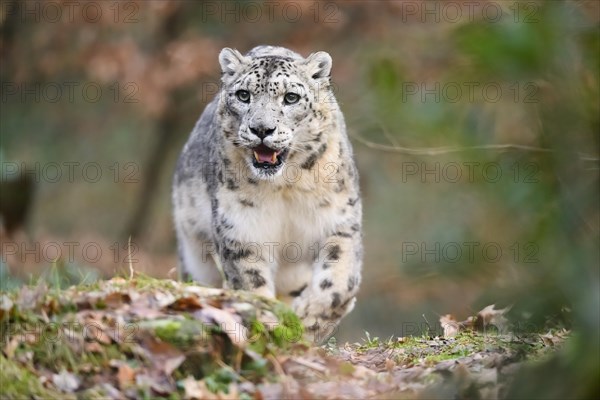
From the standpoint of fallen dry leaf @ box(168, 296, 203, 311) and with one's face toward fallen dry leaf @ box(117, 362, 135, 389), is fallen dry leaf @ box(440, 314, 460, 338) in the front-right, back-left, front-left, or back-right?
back-left

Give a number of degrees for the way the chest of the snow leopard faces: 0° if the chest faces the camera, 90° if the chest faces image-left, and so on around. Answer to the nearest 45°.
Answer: approximately 0°

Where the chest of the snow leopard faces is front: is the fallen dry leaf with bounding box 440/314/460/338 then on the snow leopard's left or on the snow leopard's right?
on the snow leopard's left

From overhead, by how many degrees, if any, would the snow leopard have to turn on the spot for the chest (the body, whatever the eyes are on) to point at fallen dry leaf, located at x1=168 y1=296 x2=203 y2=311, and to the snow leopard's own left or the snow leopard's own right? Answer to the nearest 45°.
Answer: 0° — it already faces it

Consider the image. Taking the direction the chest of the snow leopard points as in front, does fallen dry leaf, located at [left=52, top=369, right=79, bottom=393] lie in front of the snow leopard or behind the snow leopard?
in front

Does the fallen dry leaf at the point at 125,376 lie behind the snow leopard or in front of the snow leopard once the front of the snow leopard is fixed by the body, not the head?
in front
